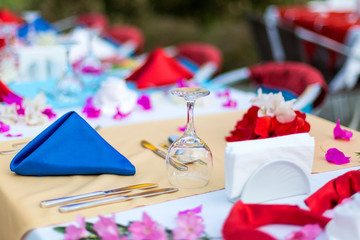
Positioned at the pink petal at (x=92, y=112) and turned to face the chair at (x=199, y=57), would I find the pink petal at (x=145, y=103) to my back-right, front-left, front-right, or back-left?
front-right

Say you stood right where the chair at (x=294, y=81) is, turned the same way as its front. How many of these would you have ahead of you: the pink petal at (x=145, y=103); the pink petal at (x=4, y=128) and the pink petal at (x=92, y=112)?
3

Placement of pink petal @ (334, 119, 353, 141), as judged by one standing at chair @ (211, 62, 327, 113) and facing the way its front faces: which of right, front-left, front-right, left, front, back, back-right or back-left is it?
front-left

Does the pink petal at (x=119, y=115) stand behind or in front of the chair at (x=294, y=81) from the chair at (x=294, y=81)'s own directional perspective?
in front

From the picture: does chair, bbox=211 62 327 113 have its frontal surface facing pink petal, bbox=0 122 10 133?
yes

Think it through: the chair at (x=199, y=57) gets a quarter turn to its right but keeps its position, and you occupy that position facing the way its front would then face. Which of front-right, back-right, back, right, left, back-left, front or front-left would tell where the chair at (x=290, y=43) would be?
right

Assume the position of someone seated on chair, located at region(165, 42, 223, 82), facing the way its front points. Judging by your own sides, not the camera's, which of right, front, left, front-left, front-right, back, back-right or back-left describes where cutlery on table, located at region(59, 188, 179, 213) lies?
front-left

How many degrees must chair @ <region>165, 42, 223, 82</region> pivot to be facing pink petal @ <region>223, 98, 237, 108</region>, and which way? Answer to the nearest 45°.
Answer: approximately 45° to its left

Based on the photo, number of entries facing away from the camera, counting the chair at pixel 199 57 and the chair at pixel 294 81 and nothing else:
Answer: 0

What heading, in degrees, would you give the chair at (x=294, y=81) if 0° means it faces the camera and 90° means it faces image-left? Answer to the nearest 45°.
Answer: approximately 45°

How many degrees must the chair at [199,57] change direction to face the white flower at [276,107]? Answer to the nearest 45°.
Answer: approximately 45° to its left

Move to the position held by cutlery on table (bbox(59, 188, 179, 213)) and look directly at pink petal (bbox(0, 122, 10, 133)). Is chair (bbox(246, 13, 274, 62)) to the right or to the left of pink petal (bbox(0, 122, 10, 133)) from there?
right

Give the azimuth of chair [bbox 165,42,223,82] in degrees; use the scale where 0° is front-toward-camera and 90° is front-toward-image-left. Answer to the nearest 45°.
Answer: approximately 45°

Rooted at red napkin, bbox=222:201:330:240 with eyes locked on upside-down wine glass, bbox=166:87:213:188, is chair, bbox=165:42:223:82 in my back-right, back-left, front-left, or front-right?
front-right

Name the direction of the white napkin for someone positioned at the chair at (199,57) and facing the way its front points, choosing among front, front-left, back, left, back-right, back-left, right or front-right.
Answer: front-left

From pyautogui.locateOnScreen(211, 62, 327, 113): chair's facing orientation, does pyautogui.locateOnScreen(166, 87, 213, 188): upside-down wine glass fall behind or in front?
in front
